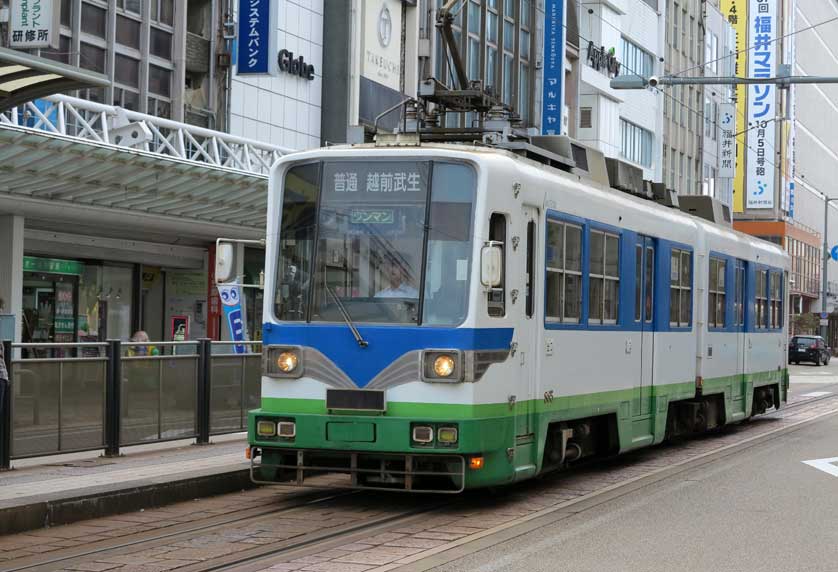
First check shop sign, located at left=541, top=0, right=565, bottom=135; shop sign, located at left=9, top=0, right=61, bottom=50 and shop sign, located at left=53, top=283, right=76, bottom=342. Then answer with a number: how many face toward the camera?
3

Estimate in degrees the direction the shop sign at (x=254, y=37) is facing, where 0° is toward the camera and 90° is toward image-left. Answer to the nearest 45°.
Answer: approximately 0°

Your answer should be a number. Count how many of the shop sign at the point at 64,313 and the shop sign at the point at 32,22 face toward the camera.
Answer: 2

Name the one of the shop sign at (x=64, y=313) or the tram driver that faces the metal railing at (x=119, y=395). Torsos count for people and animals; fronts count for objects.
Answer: the shop sign

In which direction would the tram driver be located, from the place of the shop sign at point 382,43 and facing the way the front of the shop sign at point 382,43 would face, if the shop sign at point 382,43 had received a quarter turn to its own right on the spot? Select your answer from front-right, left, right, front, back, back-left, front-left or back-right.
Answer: front-left

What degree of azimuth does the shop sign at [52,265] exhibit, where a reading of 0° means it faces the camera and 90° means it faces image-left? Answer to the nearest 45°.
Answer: approximately 315°

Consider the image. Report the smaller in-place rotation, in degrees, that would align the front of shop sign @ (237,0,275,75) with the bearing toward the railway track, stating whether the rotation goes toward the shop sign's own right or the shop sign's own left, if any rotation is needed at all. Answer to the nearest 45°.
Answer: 0° — it already faces it

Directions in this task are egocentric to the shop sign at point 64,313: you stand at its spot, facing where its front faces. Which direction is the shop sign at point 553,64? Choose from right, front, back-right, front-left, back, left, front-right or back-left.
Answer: back-left

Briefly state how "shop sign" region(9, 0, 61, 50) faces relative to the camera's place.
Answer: facing the viewer

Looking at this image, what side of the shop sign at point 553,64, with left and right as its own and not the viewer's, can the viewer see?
front
